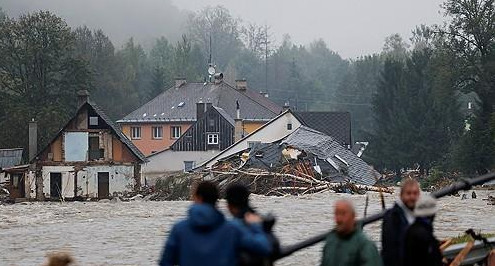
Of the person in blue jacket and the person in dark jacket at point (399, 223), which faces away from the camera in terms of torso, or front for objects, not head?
the person in blue jacket

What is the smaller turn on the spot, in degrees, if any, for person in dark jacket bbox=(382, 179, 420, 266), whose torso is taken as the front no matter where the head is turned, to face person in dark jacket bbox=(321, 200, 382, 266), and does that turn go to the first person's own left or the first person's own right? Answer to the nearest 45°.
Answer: approximately 90° to the first person's own right

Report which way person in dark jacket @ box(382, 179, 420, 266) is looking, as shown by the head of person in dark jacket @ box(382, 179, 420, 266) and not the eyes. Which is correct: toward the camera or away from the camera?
toward the camera

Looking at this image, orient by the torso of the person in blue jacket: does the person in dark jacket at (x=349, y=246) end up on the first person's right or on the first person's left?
on the first person's right

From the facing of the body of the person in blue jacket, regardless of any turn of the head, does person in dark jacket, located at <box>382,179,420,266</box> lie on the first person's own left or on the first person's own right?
on the first person's own right

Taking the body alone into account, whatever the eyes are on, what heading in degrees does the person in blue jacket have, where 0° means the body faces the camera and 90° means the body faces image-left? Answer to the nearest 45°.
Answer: approximately 180°

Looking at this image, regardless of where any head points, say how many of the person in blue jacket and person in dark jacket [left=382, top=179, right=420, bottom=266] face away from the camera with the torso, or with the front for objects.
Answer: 1

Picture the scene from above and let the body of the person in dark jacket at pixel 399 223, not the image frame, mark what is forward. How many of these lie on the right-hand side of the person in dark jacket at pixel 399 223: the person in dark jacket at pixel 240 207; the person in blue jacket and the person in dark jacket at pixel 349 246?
3

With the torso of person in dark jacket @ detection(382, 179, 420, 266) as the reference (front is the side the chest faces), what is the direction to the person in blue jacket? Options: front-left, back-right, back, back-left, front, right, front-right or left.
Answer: right

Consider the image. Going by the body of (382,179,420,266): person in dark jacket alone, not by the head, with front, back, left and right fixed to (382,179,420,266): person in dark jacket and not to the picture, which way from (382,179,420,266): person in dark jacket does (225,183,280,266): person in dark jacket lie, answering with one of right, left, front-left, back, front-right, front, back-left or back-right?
right
